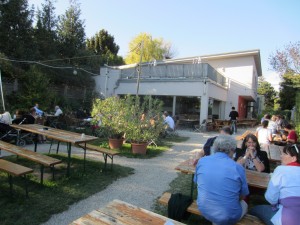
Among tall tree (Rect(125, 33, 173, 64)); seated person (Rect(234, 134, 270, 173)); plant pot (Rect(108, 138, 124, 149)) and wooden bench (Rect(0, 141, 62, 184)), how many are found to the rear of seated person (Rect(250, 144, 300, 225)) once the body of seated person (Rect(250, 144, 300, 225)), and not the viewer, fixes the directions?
0

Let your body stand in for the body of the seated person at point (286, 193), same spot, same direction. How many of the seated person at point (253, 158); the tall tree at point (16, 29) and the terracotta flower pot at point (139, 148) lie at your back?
0

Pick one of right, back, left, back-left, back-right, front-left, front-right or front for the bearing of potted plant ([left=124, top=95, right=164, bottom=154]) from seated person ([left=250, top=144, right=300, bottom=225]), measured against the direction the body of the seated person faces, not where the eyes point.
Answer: front

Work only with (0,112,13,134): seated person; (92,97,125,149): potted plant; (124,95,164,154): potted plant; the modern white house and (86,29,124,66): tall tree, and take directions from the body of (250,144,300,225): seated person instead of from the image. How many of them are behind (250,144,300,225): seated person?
0

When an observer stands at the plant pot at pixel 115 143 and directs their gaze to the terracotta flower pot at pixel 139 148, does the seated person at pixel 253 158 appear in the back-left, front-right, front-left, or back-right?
front-right

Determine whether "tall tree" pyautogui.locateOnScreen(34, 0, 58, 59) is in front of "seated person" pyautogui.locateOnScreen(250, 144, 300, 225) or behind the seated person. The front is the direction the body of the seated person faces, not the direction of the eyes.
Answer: in front

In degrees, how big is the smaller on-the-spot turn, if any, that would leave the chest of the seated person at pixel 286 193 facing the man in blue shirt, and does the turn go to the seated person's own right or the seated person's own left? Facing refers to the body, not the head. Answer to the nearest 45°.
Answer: approximately 45° to the seated person's own left

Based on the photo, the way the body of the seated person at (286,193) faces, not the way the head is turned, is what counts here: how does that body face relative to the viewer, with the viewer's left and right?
facing away from the viewer and to the left of the viewer

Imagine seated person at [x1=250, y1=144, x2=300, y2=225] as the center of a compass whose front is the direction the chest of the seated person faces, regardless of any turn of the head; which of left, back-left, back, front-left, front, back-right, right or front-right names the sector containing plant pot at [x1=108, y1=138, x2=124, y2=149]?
front

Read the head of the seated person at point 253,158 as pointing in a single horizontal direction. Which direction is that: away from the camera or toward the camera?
toward the camera

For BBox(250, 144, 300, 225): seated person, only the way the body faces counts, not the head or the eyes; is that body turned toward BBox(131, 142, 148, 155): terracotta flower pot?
yes

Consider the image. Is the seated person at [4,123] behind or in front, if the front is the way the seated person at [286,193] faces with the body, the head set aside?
in front

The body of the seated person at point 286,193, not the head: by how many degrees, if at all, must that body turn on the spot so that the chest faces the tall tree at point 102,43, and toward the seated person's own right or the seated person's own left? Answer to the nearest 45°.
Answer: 0° — they already face it
